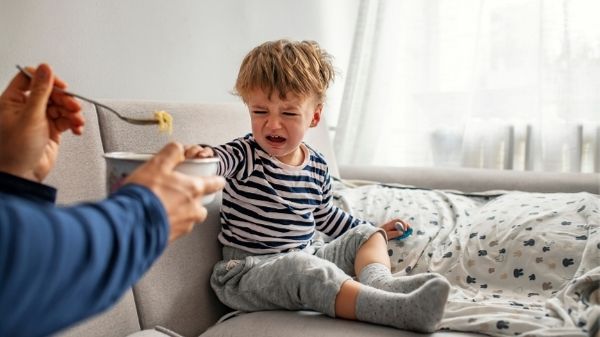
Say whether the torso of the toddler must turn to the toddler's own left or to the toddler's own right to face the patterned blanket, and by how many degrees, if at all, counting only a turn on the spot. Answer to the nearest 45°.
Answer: approximately 45° to the toddler's own left

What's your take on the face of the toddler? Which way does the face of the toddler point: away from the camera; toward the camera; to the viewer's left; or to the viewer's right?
toward the camera

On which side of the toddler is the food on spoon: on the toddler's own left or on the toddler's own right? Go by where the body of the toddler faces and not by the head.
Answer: on the toddler's own right

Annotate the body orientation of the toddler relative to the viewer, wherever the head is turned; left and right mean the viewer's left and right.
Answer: facing the viewer and to the right of the viewer
